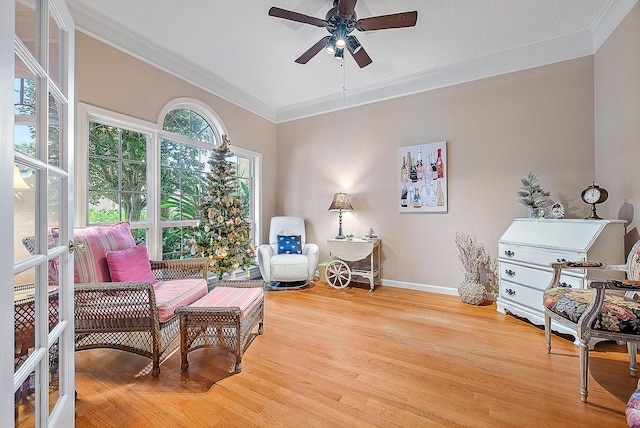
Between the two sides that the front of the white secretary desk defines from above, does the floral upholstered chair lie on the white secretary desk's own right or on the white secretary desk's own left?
on the white secretary desk's own left

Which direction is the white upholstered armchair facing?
toward the camera

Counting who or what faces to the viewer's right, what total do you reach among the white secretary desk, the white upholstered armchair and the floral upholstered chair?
0

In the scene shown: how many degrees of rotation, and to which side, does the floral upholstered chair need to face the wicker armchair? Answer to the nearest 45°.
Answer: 0° — it already faces it

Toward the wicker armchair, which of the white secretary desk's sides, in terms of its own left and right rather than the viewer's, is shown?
front

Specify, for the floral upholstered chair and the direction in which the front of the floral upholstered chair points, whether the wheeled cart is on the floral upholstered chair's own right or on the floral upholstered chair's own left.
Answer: on the floral upholstered chair's own right

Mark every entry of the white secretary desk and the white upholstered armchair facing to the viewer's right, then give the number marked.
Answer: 0

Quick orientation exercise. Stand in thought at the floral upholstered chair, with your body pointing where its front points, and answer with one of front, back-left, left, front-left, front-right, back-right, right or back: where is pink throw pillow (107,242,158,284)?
front

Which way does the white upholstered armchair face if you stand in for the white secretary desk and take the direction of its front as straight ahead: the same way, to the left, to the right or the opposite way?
to the left

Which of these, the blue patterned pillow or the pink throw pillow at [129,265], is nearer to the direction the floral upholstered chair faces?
the pink throw pillow

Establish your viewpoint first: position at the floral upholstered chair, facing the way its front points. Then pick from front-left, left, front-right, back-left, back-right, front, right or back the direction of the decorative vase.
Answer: right

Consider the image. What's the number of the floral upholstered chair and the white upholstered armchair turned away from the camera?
0

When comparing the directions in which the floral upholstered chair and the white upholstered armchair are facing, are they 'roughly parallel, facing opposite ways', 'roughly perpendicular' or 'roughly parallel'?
roughly perpendicular
